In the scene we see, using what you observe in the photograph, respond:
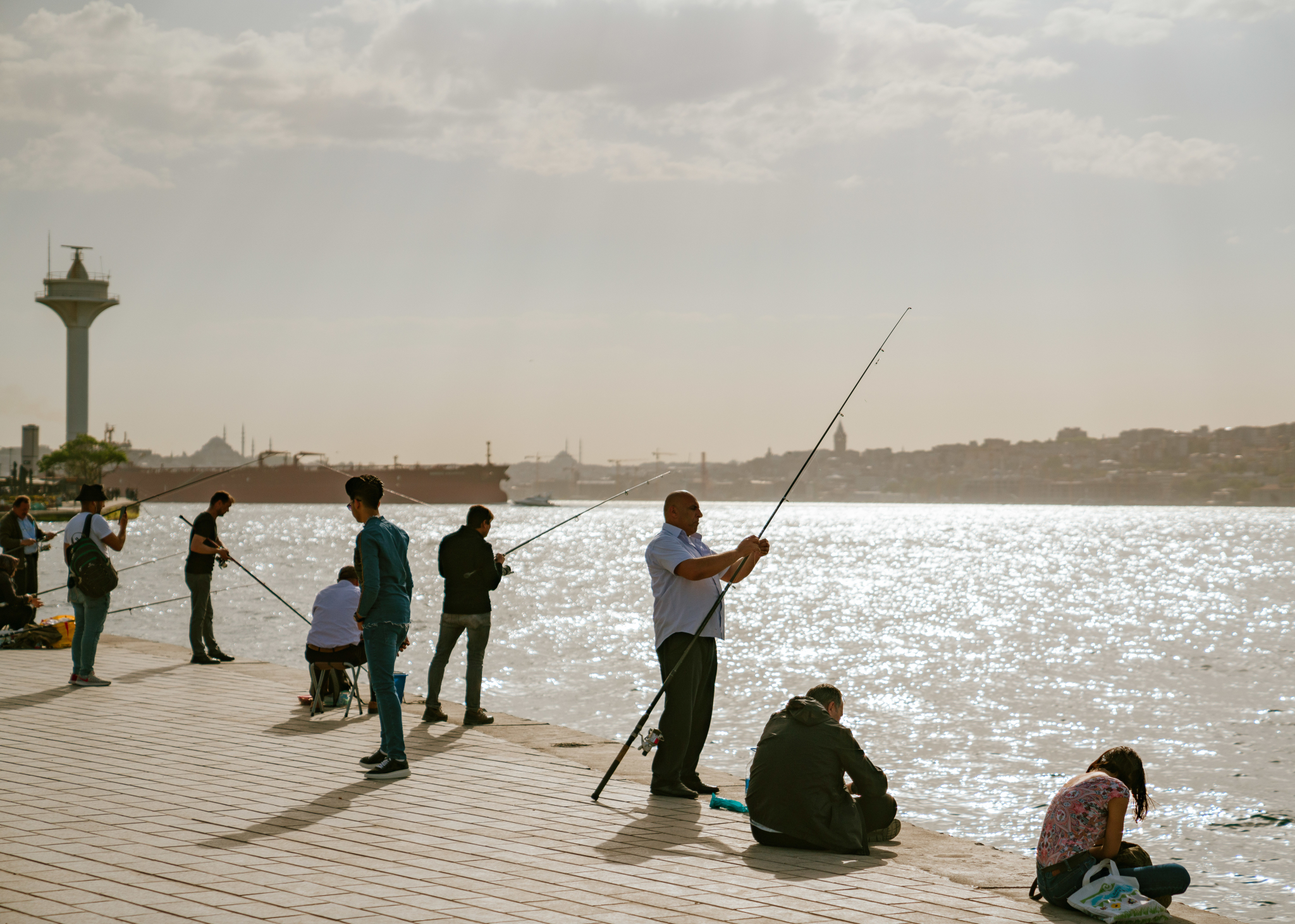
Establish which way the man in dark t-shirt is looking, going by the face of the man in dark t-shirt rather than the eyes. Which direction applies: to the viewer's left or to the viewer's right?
to the viewer's right

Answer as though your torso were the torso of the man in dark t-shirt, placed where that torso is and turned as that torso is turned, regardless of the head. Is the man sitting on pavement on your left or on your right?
on your right

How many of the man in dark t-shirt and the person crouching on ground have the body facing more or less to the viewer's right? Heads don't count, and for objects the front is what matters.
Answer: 2

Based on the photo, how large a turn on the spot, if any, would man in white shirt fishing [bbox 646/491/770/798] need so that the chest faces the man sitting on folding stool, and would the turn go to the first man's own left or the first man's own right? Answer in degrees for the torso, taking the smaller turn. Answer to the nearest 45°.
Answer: approximately 135° to the first man's own left

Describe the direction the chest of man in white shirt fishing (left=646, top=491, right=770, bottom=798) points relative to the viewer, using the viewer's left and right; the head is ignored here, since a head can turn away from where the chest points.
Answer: facing to the right of the viewer

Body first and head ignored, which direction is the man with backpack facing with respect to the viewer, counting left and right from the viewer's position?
facing away from the viewer and to the right of the viewer

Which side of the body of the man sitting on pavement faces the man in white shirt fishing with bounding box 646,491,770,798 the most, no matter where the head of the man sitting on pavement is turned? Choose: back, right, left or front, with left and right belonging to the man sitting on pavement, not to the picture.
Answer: left

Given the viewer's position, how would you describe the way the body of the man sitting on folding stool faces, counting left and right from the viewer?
facing away from the viewer and to the right of the viewer

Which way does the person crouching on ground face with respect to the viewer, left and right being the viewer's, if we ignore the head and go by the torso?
facing to the right of the viewer

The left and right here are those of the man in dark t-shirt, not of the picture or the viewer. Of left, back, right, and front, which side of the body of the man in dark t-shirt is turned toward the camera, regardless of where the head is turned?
right

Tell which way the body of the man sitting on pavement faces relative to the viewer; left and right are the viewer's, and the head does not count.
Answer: facing away from the viewer and to the right of the viewer
